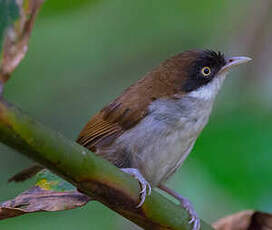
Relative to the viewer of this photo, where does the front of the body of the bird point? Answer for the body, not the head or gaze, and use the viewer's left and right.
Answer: facing to the right of the viewer

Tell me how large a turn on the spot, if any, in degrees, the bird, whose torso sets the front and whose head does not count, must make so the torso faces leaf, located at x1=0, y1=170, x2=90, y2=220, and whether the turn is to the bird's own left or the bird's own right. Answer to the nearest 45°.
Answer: approximately 90° to the bird's own right

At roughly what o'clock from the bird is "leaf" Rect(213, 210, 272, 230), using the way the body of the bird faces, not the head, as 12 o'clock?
The leaf is roughly at 12 o'clock from the bird.
